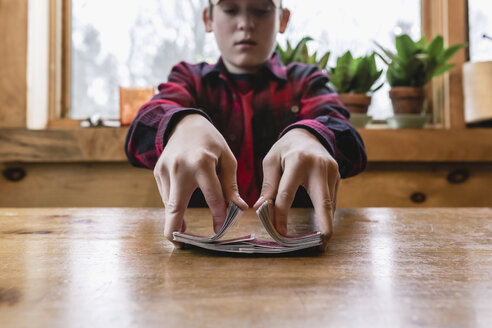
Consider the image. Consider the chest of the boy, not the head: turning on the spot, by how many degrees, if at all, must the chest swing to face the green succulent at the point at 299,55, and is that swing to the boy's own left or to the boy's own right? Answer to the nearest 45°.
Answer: approximately 180°

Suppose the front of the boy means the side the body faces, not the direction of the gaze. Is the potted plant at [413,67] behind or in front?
behind

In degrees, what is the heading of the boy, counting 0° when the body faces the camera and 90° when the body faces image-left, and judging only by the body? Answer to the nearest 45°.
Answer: approximately 0°

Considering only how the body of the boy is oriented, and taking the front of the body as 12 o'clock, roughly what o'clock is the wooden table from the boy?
The wooden table is roughly at 12 o'clock from the boy.

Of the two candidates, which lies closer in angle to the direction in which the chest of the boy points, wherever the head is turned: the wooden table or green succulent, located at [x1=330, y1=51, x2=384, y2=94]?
the wooden table
